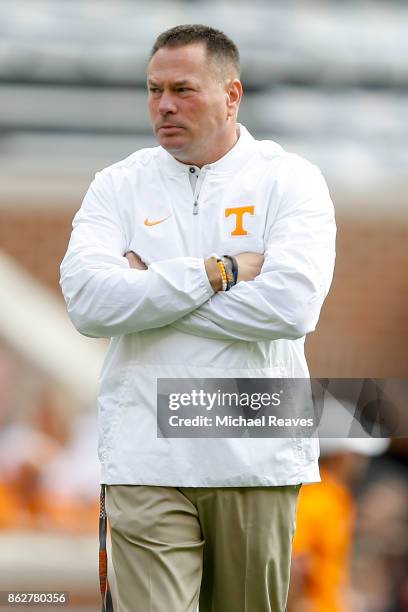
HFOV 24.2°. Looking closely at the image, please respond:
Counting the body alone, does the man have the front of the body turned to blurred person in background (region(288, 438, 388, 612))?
no

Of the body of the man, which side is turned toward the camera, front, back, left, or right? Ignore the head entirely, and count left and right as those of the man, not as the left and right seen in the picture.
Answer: front

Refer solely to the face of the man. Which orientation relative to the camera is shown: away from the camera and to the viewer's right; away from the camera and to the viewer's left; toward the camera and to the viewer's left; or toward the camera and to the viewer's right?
toward the camera and to the viewer's left
